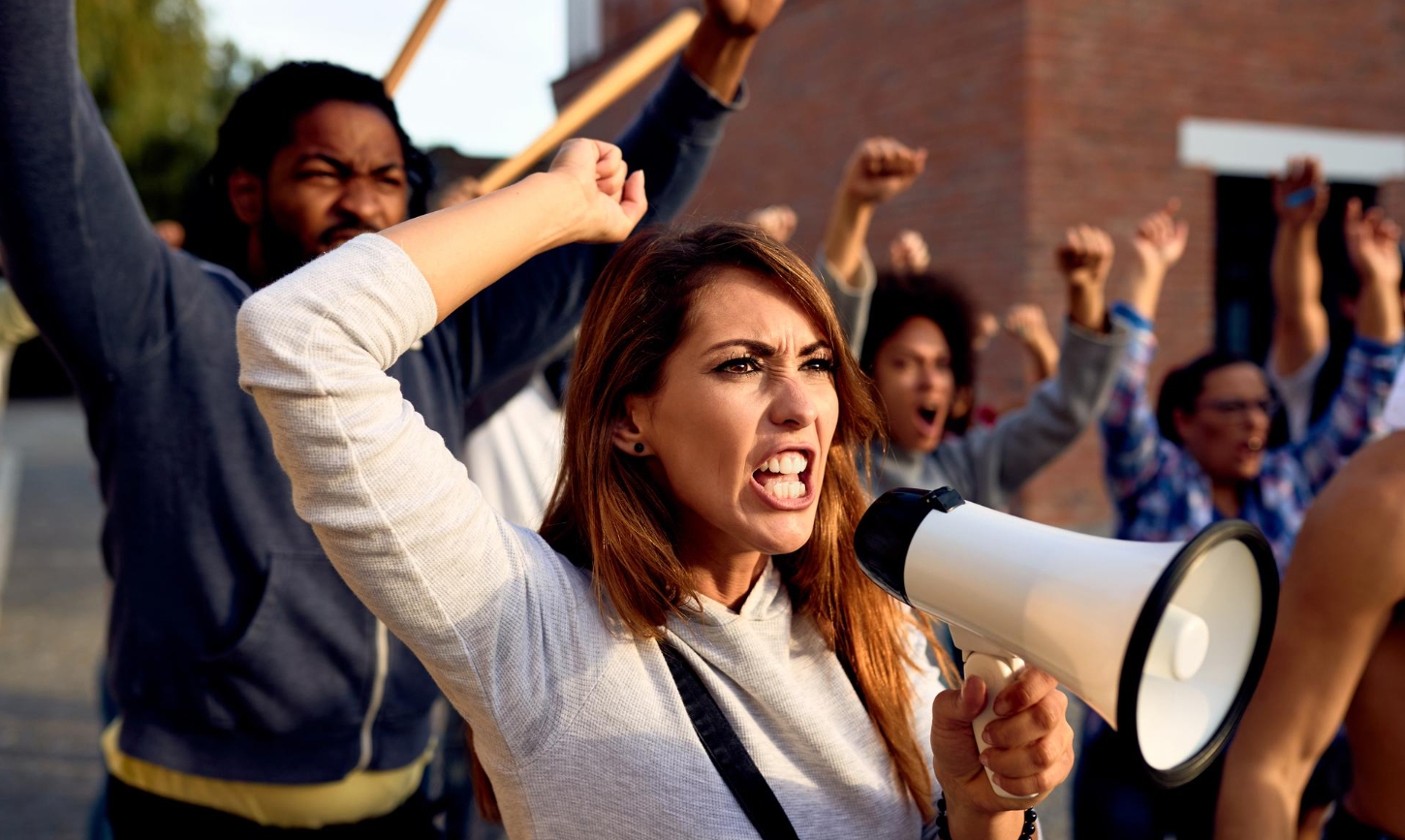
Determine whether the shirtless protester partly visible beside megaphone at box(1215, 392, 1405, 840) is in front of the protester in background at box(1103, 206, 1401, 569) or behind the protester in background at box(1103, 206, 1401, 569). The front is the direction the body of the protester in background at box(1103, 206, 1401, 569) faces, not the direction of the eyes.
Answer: in front

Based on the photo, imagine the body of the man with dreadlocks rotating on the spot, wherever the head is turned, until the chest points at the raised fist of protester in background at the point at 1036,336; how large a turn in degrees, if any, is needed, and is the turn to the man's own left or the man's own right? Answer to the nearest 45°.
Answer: approximately 90° to the man's own left

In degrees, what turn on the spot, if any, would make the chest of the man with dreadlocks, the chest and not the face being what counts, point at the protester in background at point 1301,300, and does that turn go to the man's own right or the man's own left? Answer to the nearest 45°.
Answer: approximately 90° to the man's own left

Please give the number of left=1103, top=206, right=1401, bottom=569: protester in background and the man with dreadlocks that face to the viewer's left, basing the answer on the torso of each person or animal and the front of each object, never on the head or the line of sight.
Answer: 0

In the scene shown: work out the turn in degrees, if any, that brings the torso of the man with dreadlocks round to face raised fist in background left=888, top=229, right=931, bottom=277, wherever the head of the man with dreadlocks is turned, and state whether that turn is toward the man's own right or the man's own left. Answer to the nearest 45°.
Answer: approximately 90° to the man's own left

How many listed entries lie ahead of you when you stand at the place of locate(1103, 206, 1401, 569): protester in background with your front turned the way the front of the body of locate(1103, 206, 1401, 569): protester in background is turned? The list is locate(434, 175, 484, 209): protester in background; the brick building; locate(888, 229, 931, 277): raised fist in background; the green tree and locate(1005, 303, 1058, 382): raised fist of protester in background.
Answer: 0

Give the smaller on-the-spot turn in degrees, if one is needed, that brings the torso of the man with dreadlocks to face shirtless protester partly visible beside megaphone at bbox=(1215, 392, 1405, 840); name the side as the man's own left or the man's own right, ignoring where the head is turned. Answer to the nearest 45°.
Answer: approximately 45° to the man's own left

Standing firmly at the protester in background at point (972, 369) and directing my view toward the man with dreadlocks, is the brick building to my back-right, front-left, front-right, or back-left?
back-right

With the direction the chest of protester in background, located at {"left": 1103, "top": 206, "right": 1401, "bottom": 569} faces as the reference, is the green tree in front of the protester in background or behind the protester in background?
behind

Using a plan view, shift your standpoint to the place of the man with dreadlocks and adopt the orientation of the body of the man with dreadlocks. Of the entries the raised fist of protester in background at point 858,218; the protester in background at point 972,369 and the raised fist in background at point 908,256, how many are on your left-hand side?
3

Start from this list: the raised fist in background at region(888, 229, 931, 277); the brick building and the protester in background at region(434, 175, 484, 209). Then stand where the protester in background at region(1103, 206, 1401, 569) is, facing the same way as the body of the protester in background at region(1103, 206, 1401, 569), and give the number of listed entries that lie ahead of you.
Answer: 0

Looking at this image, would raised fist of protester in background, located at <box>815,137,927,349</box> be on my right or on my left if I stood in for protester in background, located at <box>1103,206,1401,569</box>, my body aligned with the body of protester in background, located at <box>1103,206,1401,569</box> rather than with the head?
on my right

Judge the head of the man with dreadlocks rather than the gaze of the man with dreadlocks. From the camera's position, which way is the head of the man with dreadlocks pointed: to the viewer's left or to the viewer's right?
to the viewer's right

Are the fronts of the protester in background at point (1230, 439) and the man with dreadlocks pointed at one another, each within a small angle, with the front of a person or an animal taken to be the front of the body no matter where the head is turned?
no

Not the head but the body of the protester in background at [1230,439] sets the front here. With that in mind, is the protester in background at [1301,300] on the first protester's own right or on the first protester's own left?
on the first protester's own left

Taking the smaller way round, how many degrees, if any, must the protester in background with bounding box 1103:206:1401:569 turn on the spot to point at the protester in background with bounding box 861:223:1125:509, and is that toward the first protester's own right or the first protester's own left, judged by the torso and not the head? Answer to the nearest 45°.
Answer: approximately 135° to the first protester's own right

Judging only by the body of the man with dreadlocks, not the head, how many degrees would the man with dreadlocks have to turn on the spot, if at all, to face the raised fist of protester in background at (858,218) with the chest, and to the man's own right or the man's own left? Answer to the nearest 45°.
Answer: approximately 90° to the man's own left

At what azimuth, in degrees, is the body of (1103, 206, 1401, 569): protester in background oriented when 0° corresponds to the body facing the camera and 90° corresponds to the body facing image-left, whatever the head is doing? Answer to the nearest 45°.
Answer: approximately 315°

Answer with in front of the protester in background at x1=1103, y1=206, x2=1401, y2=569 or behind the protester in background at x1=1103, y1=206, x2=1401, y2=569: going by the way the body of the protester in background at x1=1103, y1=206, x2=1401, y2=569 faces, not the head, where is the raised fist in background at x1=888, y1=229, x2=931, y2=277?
behind
